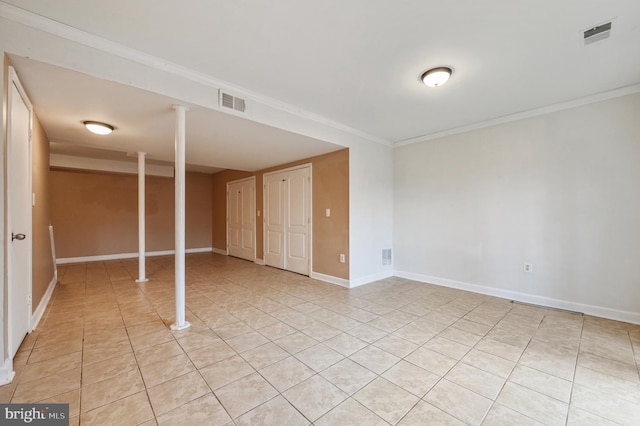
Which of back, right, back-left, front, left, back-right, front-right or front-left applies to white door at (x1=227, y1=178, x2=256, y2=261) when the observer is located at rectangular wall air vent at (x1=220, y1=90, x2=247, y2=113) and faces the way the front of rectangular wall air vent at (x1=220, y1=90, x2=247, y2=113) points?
back-left

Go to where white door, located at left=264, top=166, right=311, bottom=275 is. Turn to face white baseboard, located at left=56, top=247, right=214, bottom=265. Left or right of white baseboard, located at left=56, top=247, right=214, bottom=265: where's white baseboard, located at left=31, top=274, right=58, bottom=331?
left

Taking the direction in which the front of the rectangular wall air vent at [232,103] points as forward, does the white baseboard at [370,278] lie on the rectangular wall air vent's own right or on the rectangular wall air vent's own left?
on the rectangular wall air vent's own left

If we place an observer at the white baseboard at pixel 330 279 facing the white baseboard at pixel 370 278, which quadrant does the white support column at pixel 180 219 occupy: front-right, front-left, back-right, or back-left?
back-right

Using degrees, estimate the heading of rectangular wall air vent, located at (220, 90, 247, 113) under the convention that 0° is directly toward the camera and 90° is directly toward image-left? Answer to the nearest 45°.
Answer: approximately 315°

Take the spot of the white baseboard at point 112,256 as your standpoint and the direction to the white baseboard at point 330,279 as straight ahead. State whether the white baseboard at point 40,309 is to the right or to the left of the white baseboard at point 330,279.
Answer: right
